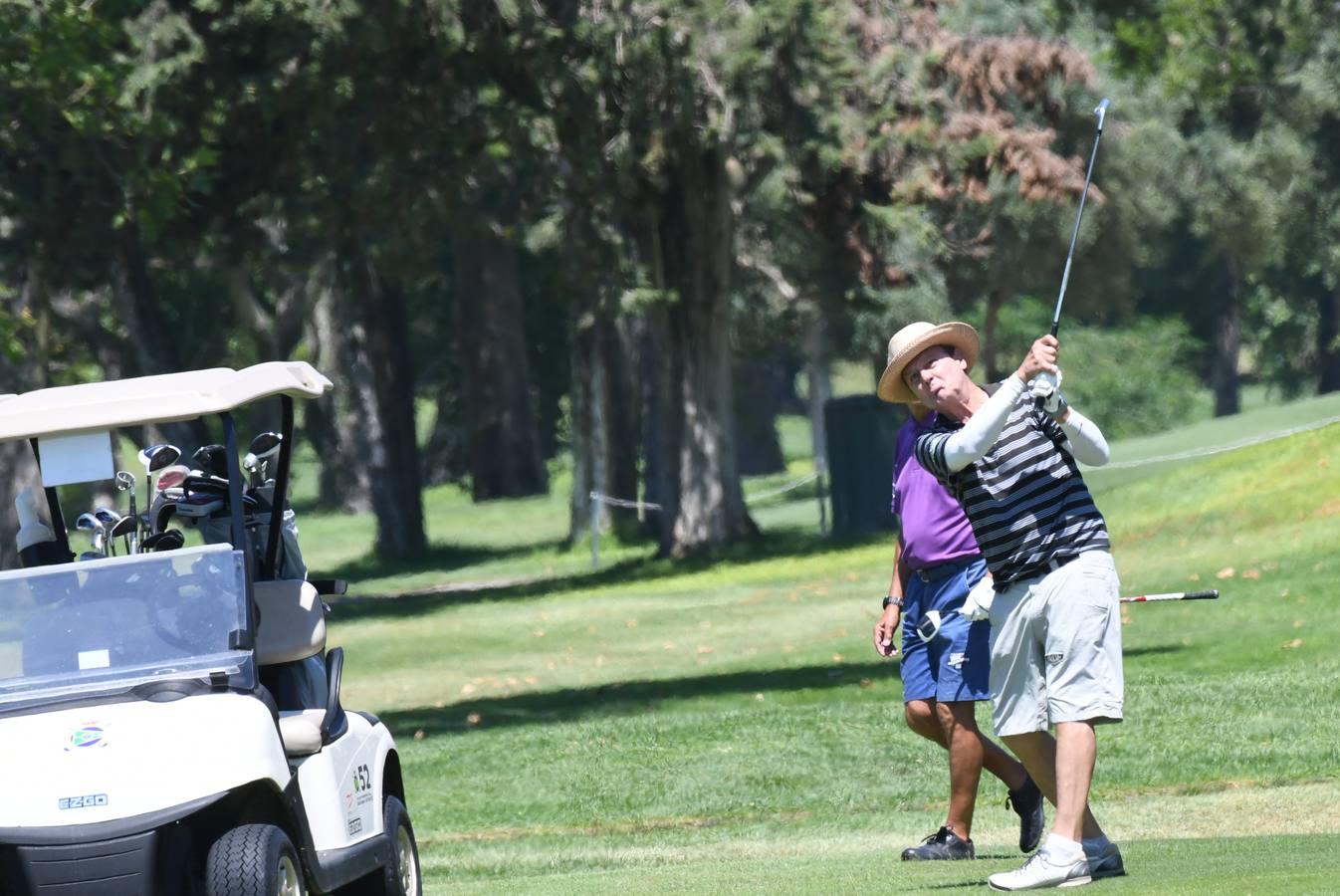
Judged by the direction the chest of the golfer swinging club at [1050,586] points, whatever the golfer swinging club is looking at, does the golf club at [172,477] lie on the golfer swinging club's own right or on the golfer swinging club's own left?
on the golfer swinging club's own right

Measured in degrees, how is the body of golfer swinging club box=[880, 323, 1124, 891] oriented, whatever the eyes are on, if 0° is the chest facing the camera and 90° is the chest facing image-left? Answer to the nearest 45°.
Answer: approximately 45°

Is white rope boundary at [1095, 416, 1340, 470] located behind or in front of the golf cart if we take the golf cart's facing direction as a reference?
behind

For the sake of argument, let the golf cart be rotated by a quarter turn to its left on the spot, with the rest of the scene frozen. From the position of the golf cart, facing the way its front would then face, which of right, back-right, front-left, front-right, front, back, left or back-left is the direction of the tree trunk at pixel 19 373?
back-left

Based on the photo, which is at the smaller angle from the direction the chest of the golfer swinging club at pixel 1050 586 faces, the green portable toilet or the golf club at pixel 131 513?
the golf club

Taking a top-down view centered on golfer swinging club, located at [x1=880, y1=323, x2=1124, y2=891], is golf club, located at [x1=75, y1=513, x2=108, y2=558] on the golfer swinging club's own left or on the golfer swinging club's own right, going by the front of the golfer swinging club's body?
on the golfer swinging club's own right
